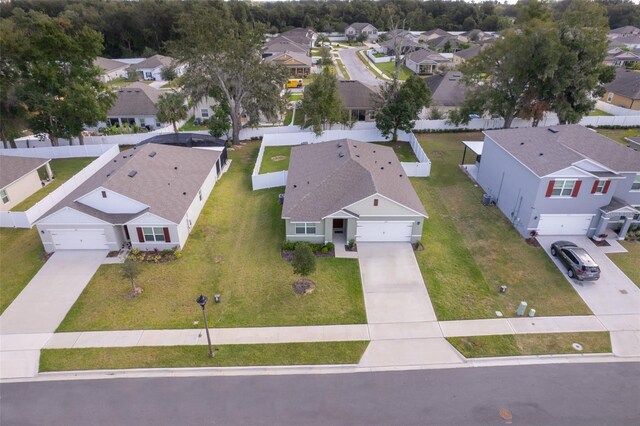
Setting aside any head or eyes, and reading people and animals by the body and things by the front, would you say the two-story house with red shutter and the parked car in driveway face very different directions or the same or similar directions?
very different directions

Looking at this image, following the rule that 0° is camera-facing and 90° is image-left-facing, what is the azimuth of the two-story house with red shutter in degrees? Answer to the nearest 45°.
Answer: approximately 315°

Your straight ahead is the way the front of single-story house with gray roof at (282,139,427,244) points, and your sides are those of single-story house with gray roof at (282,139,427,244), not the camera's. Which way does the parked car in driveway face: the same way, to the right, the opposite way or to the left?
the opposite way

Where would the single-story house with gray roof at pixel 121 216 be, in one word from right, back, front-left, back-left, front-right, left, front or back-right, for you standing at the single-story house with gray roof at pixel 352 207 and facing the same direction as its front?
right

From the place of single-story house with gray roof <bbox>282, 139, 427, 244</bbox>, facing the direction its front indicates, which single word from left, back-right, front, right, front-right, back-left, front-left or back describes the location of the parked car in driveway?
left

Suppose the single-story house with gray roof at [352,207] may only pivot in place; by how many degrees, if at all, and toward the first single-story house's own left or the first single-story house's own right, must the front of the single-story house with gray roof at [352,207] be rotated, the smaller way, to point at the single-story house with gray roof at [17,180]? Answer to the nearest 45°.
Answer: approximately 90° to the first single-story house's own right

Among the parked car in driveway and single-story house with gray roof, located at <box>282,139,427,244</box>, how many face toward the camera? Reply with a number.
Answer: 1

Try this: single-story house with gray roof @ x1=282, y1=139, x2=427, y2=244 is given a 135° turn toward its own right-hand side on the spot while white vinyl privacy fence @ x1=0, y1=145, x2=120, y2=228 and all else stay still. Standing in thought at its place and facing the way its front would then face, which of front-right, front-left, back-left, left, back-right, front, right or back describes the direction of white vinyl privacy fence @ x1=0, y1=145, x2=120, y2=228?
front-left

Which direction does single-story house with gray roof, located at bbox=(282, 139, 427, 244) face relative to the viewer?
toward the camera

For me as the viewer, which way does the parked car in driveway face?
facing away from the viewer and to the left of the viewer

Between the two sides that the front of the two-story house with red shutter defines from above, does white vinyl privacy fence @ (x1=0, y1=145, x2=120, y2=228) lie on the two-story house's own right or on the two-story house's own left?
on the two-story house's own right

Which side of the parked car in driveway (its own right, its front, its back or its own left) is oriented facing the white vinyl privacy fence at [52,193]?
left

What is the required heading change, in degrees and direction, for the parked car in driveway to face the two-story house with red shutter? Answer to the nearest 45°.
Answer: approximately 45° to its right

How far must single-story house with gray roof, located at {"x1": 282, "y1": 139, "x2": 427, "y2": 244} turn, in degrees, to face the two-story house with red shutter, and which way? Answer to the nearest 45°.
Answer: approximately 90° to its left

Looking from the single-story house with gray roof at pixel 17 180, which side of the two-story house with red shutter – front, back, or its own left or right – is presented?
right
